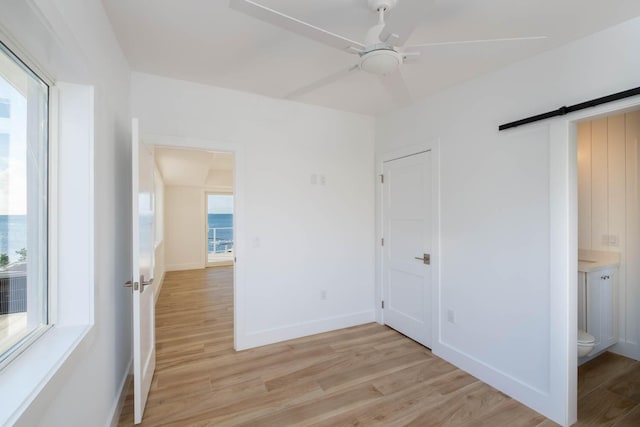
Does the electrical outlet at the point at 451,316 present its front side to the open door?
yes

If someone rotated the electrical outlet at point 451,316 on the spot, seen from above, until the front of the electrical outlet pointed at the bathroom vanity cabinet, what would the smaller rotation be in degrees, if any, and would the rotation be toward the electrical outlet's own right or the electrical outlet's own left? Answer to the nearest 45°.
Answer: approximately 180°

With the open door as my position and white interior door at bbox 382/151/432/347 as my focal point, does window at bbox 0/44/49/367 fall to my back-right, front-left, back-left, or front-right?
back-right

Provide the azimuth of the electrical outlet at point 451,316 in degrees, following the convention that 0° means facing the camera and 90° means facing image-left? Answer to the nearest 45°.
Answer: approximately 45°

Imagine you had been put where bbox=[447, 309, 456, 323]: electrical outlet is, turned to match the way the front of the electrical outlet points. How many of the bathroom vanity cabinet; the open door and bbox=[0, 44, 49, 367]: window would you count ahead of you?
2

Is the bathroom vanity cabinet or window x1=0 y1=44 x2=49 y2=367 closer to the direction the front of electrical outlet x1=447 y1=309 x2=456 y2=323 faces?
the window

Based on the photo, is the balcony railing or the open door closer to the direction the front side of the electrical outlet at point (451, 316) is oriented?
the open door

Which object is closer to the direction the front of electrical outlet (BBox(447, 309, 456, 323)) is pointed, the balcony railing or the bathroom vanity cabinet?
the balcony railing

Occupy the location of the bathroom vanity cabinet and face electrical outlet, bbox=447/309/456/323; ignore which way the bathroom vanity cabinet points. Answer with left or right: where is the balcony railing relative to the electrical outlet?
right
